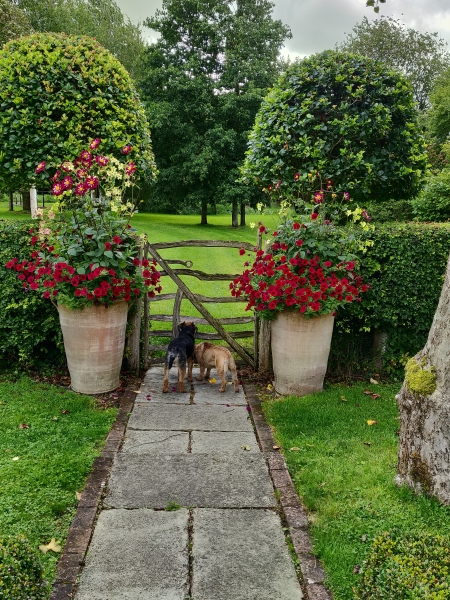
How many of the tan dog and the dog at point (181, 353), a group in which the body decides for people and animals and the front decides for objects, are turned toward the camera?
0

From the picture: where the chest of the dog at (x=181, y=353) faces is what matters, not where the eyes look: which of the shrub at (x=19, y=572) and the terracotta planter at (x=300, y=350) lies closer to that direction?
the terracotta planter

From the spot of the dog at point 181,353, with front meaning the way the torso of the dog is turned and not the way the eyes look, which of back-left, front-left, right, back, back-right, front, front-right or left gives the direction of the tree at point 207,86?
front-left

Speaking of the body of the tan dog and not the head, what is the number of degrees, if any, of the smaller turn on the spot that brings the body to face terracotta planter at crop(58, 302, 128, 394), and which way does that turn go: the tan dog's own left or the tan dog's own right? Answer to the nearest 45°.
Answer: approximately 45° to the tan dog's own left

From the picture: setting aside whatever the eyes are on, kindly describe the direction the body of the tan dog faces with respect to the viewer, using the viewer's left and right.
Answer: facing away from the viewer and to the left of the viewer

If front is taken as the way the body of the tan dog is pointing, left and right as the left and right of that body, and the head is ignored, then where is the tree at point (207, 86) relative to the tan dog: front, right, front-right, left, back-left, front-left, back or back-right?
front-right

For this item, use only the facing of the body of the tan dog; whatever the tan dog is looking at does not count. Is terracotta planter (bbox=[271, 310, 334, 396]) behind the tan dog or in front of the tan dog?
behind

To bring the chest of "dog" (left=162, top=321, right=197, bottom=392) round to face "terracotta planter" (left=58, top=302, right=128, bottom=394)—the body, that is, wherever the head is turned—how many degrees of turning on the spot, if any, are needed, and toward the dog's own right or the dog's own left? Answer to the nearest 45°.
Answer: approximately 135° to the dog's own left

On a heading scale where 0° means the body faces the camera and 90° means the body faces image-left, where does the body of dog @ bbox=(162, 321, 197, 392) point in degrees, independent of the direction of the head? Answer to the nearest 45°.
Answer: approximately 225°

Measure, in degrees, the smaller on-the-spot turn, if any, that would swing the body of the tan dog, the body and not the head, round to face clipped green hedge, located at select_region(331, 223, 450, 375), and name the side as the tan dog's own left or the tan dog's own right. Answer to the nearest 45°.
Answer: approximately 135° to the tan dog's own right
